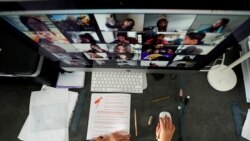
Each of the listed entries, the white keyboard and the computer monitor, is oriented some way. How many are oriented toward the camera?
2

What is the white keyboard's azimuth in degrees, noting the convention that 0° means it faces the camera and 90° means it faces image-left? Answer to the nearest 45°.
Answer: approximately 0°

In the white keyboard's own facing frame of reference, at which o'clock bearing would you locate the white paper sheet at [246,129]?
The white paper sheet is roughly at 9 o'clock from the white keyboard.

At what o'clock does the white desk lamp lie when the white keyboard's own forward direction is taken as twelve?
The white desk lamp is roughly at 9 o'clock from the white keyboard.
